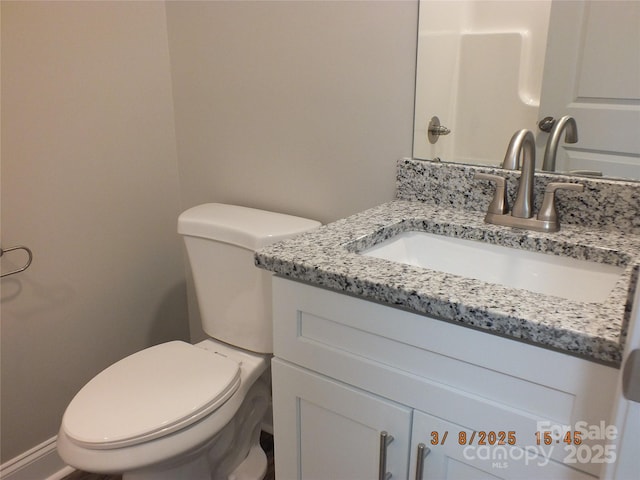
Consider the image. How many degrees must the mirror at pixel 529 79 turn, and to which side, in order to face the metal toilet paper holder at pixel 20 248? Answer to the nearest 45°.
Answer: approximately 45° to its right

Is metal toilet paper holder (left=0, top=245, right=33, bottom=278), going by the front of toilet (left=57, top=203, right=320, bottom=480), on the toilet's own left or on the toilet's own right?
on the toilet's own right

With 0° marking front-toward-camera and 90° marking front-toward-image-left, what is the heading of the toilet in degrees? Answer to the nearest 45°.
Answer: approximately 45°

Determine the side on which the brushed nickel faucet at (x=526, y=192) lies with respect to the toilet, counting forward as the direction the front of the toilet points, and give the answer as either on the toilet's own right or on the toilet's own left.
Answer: on the toilet's own left

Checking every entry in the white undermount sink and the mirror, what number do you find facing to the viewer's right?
0

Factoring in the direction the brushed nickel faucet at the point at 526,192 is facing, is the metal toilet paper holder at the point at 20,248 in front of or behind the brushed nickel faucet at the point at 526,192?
in front

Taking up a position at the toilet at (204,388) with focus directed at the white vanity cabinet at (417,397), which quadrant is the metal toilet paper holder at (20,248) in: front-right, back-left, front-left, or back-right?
back-right

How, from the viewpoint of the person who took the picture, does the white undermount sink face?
facing the viewer and to the left of the viewer

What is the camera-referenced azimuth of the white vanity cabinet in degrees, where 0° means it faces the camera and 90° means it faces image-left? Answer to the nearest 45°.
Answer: approximately 45°

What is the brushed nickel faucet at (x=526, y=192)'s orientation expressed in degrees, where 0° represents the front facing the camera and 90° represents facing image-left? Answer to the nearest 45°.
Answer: approximately 45°
